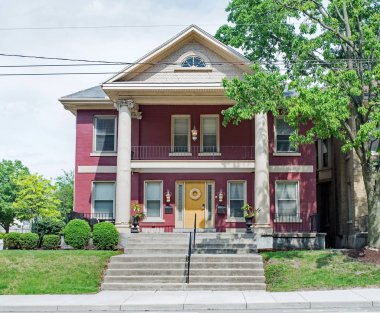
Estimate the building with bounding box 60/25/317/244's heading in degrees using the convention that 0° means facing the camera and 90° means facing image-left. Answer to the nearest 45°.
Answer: approximately 0°

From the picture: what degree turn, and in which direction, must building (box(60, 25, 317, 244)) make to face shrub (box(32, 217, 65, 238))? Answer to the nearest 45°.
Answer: approximately 90° to its right

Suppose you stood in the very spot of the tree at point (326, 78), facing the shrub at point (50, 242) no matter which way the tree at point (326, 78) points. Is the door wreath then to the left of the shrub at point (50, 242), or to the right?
right

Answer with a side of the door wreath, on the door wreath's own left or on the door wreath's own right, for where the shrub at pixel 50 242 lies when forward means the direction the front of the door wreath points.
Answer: on the door wreath's own right

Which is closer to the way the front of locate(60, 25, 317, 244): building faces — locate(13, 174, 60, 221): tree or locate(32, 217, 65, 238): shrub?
the shrub

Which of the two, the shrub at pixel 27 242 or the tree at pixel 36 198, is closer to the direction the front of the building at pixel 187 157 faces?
the shrub

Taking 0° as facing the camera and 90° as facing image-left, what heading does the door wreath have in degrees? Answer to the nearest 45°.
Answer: approximately 0°

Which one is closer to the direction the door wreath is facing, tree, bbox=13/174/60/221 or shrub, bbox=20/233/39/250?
the shrub

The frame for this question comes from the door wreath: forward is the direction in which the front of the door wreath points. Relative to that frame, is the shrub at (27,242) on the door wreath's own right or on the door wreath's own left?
on the door wreath's own right

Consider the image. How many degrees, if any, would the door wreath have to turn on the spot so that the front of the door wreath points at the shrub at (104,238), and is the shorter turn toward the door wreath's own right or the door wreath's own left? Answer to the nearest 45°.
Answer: approximately 45° to the door wreath's own right
